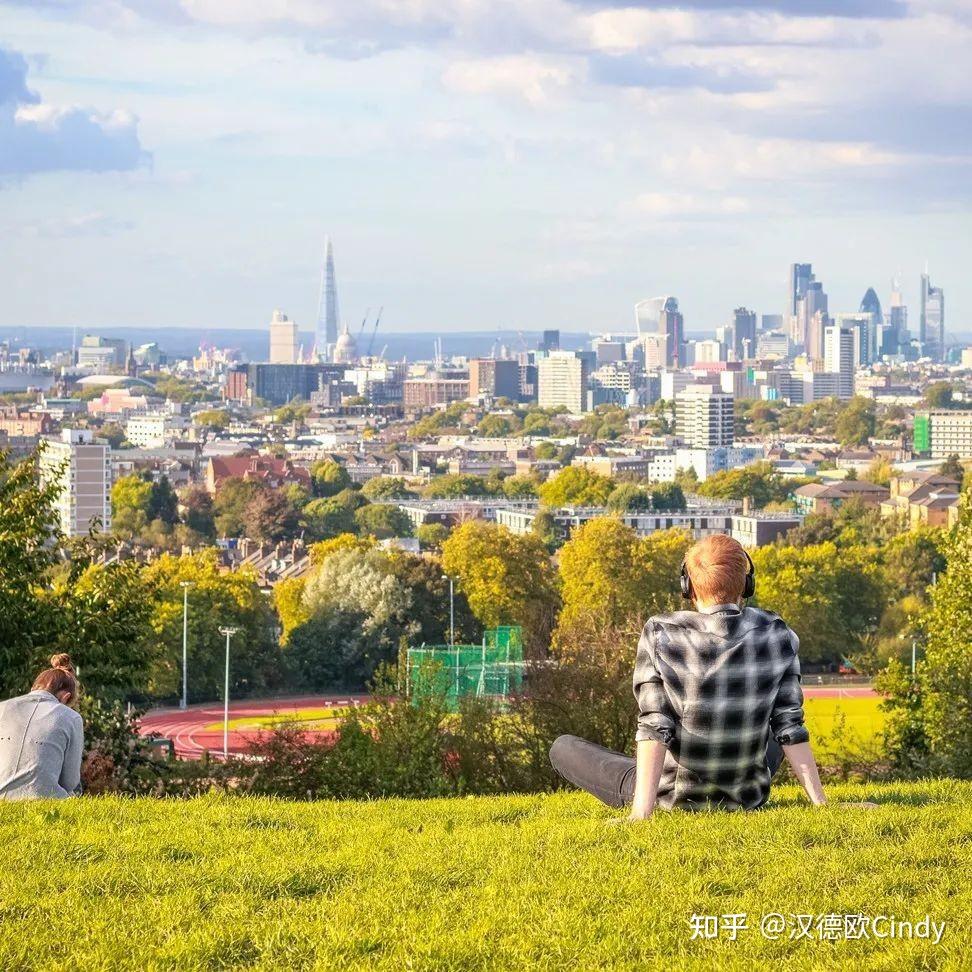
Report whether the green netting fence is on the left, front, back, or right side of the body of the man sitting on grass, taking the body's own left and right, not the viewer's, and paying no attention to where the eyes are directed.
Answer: front

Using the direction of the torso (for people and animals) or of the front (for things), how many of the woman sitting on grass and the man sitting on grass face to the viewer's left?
0

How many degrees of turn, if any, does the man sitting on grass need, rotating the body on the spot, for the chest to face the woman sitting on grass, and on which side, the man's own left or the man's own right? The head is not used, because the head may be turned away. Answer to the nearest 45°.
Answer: approximately 90° to the man's own left

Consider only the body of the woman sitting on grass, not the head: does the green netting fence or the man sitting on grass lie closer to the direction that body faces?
the green netting fence

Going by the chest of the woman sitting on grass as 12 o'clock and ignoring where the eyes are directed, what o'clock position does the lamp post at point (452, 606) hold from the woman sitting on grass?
The lamp post is roughly at 11 o'clock from the woman sitting on grass.

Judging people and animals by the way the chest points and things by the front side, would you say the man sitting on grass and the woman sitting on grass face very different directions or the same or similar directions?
same or similar directions

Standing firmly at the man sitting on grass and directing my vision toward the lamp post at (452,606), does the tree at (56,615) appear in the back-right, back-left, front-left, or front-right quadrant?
front-left

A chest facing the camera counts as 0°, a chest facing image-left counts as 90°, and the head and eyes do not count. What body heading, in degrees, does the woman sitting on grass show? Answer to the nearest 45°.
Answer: approximately 225°

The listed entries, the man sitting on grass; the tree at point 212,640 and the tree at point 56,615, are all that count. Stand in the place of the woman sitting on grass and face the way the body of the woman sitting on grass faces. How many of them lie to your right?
1

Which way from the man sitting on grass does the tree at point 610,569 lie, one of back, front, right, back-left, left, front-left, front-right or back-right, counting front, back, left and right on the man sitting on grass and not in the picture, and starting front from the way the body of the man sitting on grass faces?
front

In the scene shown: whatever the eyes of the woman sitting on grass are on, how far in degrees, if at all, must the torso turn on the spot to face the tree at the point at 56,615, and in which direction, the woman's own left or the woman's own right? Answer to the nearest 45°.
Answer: approximately 45° to the woman's own left

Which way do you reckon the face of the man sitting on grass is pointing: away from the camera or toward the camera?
away from the camera

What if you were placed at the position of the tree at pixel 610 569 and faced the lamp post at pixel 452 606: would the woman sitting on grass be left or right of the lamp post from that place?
left

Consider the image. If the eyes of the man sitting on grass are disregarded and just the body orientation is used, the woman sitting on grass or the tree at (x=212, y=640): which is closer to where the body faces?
the tree

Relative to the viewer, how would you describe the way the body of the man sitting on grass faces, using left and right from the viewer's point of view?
facing away from the viewer

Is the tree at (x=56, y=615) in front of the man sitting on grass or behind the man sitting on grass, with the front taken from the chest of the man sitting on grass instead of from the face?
in front
